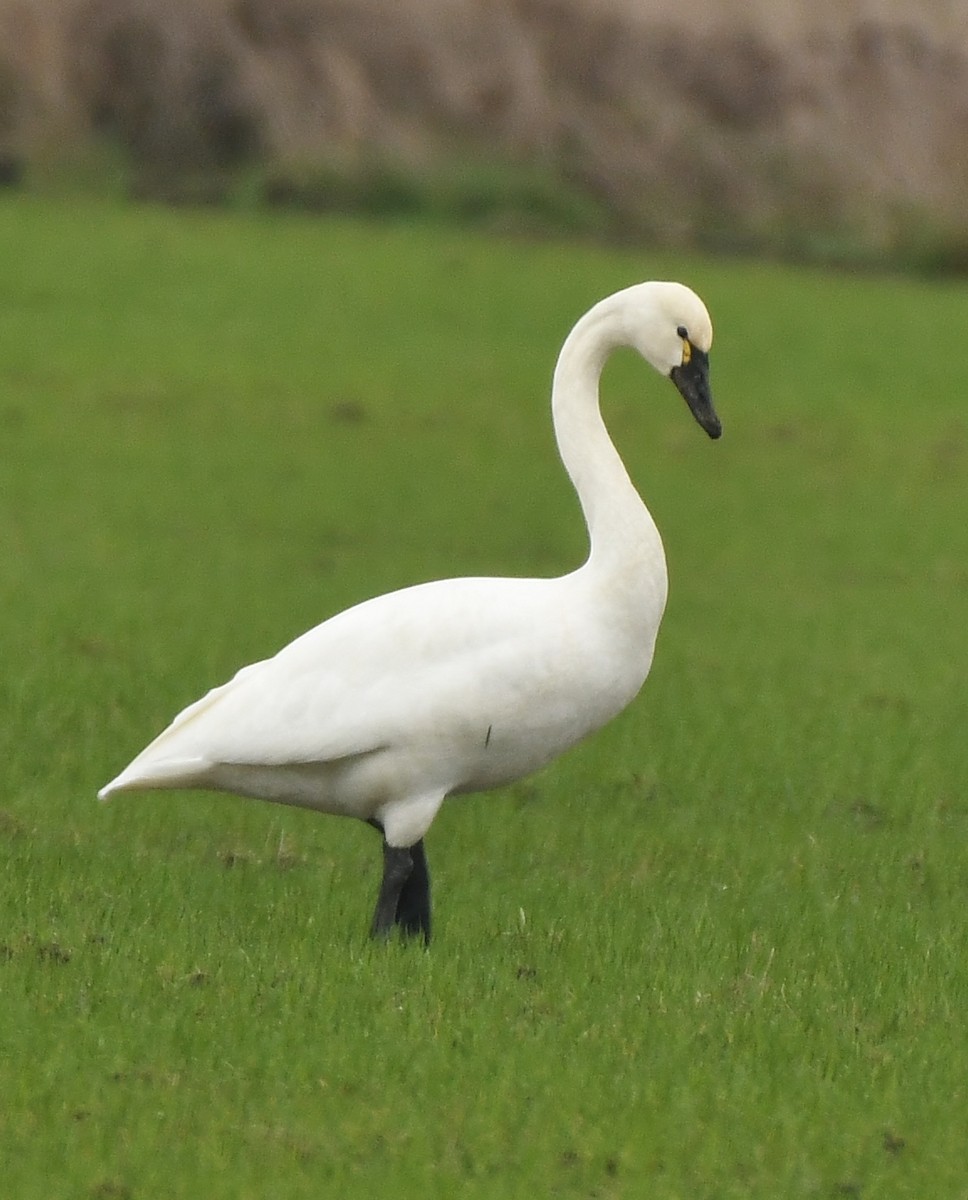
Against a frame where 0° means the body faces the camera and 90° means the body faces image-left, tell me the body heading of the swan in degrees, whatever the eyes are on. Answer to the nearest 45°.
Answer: approximately 270°
